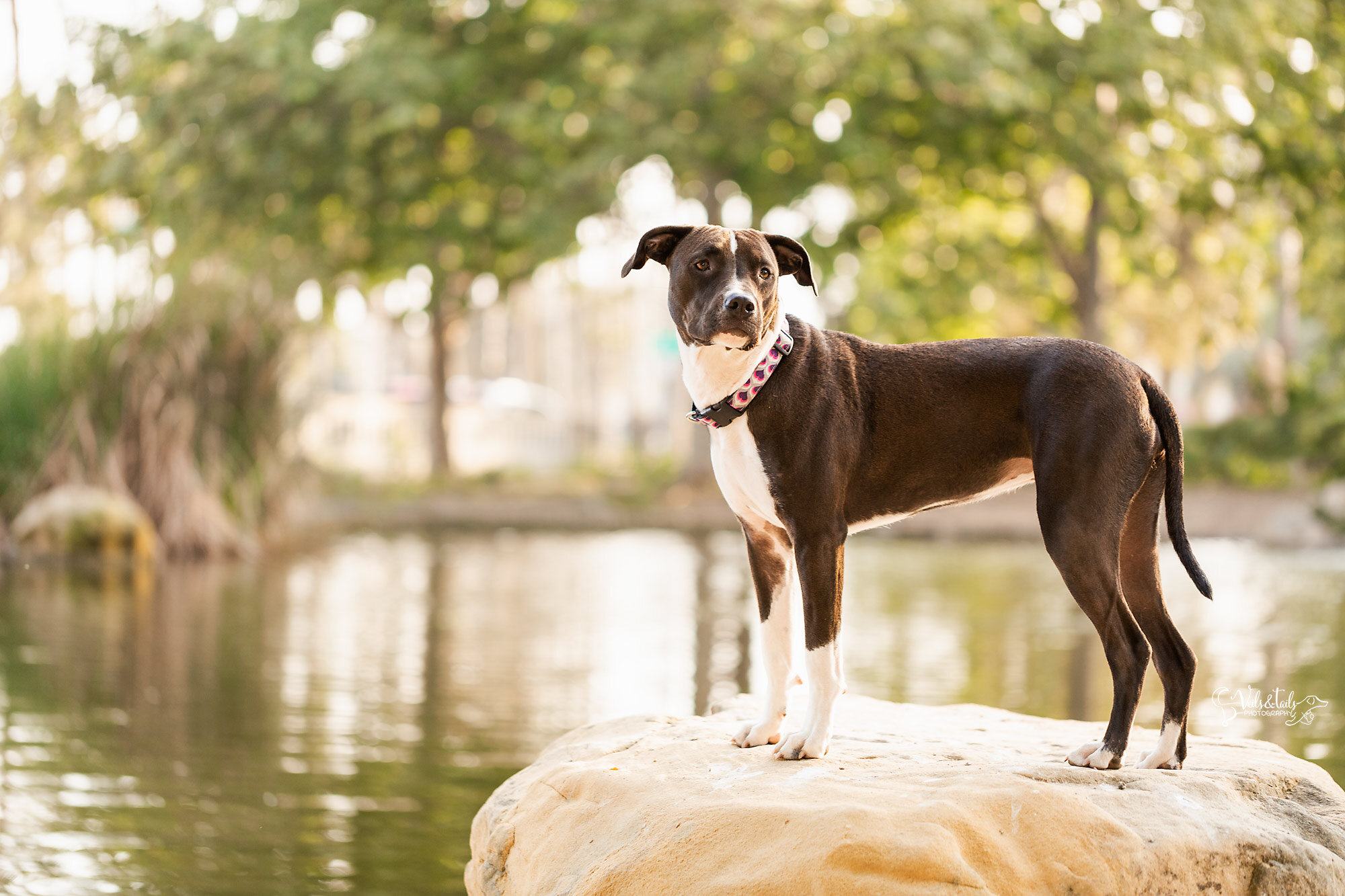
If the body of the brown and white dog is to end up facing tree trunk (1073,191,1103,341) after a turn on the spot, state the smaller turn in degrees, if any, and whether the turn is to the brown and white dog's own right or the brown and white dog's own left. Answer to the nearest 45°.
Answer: approximately 90° to the brown and white dog's own right

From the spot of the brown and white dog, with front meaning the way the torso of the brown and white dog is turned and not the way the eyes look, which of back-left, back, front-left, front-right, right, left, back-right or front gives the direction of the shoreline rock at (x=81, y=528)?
front-right

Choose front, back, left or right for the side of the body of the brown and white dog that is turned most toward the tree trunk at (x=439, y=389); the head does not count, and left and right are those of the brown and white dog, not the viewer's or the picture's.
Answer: right

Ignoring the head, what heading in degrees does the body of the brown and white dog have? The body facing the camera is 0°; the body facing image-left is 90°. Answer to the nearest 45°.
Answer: approximately 90°

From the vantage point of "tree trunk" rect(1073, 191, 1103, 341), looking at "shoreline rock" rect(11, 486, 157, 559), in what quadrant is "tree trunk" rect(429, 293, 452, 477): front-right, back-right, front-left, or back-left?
front-right

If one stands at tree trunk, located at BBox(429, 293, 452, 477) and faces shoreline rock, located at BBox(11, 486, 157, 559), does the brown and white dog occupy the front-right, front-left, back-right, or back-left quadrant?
front-left

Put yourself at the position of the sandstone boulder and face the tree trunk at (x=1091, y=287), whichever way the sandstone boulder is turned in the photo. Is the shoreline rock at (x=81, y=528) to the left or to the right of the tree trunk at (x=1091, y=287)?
left
